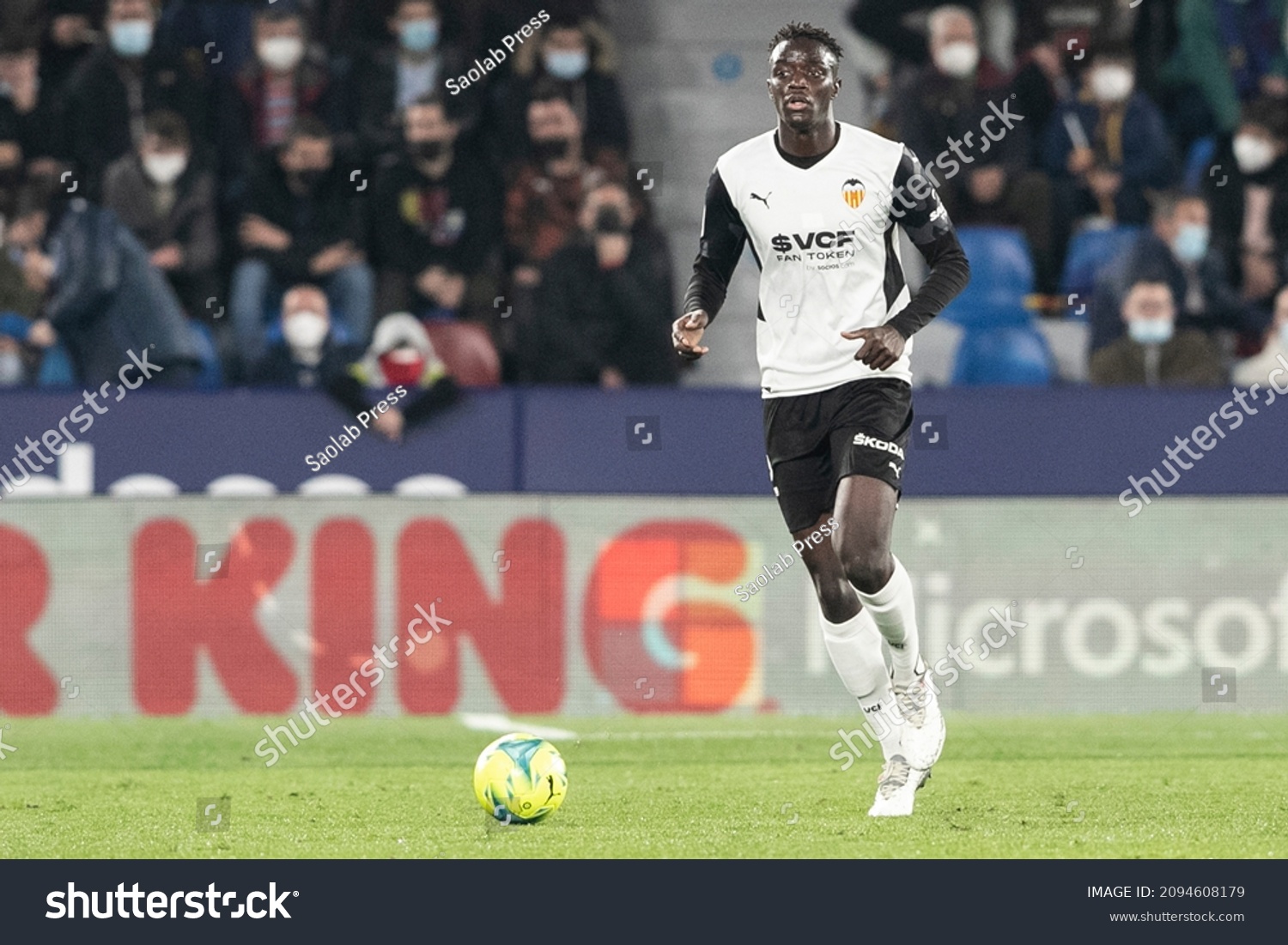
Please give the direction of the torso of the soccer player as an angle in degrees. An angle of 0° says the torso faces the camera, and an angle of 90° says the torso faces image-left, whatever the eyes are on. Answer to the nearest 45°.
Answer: approximately 0°

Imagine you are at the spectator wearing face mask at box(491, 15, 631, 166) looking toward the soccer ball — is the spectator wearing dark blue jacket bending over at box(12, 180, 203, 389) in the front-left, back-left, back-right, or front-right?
front-right

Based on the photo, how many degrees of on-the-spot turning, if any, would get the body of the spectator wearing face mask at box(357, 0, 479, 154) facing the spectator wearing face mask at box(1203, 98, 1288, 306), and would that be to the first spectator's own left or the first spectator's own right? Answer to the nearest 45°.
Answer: approximately 90° to the first spectator's own left

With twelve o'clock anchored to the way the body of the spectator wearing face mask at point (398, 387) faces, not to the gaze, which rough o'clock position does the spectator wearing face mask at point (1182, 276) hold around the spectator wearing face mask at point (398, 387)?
the spectator wearing face mask at point (1182, 276) is roughly at 9 o'clock from the spectator wearing face mask at point (398, 387).

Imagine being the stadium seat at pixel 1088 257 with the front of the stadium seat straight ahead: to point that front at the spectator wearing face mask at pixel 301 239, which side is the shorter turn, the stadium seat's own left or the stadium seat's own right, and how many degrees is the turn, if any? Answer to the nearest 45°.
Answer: approximately 90° to the stadium seat's own right

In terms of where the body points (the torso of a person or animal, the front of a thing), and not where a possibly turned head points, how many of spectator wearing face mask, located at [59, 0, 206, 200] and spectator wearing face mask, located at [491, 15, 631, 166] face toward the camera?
2

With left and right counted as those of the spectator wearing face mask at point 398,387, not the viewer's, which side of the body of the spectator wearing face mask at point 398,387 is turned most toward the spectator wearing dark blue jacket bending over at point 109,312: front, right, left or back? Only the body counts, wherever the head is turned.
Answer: right

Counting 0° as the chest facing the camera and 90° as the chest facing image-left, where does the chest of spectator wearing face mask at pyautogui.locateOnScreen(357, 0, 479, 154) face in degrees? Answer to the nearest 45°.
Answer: approximately 0°

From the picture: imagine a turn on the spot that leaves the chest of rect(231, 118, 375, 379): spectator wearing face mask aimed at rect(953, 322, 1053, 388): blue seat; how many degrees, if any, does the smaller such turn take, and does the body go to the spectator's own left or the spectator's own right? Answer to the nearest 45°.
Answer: approximately 90° to the spectator's own left

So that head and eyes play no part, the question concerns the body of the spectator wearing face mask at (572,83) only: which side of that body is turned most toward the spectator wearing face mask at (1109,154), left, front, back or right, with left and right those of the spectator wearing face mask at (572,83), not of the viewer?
left

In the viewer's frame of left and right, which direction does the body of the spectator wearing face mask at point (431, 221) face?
facing the viewer

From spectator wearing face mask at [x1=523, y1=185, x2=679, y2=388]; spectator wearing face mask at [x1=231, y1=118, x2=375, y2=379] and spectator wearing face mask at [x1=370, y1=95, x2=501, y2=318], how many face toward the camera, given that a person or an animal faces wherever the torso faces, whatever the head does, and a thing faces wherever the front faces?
3

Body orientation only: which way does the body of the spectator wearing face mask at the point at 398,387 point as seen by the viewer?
toward the camera
